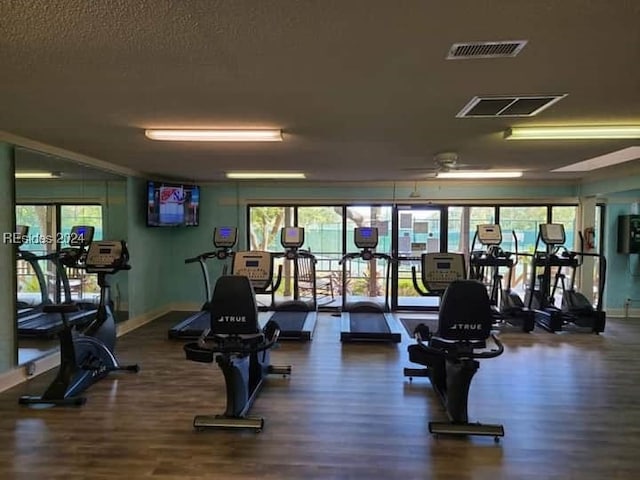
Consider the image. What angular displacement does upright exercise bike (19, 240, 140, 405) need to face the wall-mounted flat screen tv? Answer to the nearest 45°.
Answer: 0° — it already faces it

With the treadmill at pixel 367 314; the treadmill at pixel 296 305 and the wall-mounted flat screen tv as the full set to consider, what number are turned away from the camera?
2

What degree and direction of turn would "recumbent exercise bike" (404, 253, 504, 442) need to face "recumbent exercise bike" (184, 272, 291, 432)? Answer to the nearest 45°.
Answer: approximately 90° to its left

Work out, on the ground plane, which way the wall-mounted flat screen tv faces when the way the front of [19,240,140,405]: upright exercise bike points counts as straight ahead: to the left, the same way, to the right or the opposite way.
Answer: to the right

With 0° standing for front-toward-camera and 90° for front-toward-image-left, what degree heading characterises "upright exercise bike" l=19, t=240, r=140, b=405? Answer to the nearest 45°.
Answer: approximately 225°

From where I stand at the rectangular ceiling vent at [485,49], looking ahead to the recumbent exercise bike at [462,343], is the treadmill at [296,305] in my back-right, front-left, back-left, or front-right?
front-left

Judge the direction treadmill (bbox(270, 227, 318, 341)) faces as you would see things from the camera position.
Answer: facing away from the viewer

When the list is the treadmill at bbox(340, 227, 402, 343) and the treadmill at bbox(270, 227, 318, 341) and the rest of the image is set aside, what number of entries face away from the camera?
2

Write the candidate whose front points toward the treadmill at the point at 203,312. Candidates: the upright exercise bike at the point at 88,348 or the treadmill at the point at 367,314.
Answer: the upright exercise bike

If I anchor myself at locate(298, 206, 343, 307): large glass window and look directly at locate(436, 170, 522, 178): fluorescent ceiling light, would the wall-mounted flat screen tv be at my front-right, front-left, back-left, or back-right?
back-right

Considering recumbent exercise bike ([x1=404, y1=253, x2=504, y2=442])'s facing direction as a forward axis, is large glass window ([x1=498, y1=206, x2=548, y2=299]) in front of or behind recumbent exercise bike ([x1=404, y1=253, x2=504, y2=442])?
in front

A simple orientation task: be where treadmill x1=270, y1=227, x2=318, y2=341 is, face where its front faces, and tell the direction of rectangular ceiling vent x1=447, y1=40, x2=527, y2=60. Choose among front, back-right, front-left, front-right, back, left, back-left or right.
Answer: back

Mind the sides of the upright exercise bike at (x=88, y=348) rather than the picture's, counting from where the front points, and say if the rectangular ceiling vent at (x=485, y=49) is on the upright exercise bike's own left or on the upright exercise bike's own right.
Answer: on the upright exercise bike's own right

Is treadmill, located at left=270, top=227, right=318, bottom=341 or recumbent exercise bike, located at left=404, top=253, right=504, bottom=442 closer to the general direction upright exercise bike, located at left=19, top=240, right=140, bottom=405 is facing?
the treadmill

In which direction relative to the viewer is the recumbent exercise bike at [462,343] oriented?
away from the camera

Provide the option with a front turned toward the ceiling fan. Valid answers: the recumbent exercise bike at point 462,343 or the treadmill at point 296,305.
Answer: the recumbent exercise bike

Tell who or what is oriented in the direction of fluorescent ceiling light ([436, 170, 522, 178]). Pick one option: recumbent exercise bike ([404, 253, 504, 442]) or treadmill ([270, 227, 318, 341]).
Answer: the recumbent exercise bike

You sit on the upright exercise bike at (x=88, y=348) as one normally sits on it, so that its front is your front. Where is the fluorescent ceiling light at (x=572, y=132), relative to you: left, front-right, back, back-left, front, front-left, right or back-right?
right

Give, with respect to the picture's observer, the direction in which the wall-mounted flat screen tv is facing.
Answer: facing the viewer and to the right of the viewer

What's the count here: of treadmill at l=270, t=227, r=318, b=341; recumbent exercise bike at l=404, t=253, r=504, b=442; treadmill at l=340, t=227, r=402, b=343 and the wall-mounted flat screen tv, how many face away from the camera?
3

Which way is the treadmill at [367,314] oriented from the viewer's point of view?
away from the camera
